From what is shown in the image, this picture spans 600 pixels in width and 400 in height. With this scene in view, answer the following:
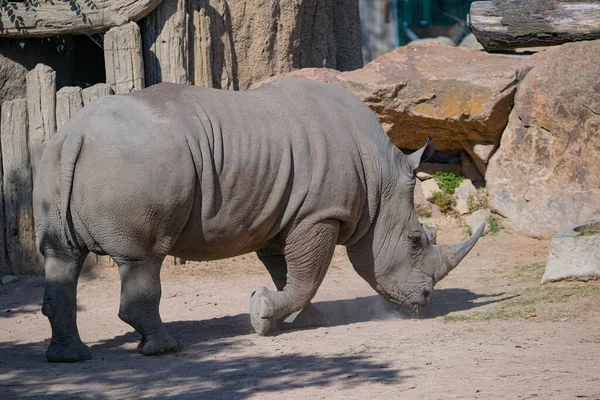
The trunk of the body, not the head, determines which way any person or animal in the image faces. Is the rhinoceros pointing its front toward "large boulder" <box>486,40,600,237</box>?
yes

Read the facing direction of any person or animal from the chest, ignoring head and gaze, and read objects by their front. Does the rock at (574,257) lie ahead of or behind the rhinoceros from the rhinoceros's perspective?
ahead

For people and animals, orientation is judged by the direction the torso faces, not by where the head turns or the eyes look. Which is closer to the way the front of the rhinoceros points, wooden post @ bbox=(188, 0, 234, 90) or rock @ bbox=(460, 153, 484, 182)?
the rock

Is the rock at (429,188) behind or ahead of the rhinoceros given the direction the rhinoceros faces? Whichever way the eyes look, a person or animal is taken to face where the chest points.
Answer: ahead

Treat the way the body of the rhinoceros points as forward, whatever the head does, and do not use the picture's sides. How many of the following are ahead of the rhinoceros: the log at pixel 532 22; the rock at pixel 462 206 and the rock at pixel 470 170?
3

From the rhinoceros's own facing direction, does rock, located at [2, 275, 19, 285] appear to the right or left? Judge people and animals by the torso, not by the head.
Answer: on its left

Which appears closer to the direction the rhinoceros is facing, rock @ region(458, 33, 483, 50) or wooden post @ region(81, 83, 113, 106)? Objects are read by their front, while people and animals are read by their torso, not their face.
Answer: the rock

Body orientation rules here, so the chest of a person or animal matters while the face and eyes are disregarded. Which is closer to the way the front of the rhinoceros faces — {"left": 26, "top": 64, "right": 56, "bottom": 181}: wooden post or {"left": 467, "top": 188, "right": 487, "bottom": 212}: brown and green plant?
the brown and green plant

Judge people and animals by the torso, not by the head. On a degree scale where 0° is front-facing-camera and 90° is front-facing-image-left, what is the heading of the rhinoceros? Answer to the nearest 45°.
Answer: approximately 225°

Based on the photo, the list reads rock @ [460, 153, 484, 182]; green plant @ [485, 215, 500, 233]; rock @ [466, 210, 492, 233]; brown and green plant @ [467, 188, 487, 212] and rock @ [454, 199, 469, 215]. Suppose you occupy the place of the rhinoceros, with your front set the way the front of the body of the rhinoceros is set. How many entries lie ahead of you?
5
